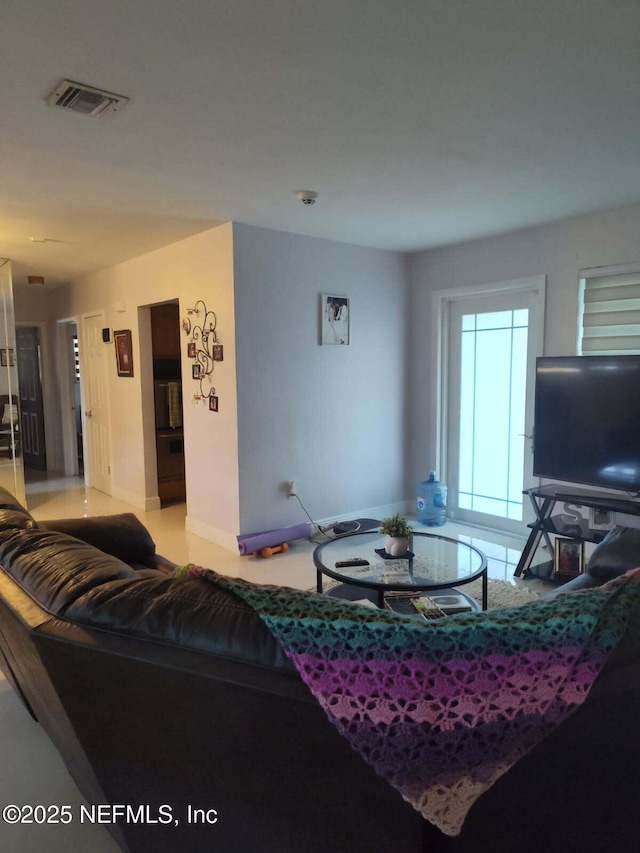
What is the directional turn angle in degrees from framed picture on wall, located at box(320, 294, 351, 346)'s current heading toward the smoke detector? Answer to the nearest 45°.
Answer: approximately 45° to its right

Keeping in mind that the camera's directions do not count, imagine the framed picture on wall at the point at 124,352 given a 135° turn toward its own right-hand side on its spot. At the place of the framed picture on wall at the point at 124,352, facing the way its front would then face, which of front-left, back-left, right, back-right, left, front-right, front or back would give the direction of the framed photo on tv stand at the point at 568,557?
back-right

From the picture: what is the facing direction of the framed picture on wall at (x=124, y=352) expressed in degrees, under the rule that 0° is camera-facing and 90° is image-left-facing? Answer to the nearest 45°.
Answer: approximately 45°

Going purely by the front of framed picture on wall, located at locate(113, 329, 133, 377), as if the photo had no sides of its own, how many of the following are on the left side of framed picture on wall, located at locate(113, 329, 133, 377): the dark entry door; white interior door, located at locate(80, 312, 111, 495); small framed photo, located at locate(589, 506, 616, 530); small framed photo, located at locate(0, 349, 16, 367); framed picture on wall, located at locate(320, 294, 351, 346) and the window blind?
3

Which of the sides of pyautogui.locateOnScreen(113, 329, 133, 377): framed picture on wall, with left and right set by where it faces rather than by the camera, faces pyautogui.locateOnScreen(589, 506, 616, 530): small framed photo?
left

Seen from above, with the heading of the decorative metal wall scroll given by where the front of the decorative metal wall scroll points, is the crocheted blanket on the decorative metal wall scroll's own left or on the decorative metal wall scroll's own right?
on the decorative metal wall scroll's own left

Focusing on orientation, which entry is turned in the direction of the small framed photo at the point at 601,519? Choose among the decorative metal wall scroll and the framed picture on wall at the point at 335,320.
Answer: the framed picture on wall

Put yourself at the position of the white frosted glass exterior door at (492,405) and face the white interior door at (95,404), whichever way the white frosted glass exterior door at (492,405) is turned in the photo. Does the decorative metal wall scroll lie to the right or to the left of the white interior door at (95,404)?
left

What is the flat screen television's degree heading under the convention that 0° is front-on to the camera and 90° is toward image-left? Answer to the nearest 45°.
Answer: approximately 45°

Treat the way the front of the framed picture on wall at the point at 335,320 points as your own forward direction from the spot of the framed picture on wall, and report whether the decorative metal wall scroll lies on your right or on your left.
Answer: on your right

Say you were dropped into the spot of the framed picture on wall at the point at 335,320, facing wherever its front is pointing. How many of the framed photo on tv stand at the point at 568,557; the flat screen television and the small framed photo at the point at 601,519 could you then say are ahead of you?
3
